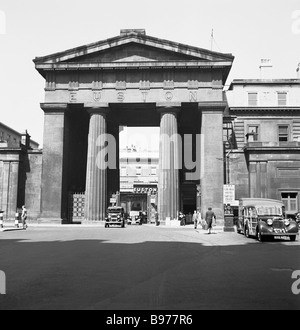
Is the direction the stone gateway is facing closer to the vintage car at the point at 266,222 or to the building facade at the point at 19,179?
the vintage car

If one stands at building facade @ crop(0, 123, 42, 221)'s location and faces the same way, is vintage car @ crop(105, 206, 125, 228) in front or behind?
in front

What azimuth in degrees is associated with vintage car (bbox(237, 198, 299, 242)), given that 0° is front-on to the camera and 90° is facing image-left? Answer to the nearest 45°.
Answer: approximately 315°

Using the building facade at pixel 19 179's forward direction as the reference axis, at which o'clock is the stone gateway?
The stone gateway is roughly at 10 o'clock from the building facade.

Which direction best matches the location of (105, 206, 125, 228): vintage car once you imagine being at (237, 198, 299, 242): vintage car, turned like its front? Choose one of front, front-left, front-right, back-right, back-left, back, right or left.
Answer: back

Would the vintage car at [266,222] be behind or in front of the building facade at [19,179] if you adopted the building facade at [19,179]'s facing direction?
in front

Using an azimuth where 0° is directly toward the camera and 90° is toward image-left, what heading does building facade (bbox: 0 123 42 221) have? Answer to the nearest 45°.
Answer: approximately 0°

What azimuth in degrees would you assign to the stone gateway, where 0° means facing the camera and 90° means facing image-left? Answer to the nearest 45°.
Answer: approximately 0°

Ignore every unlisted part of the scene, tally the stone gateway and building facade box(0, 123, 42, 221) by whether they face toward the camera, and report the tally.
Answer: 2

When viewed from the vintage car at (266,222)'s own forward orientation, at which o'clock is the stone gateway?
The stone gateway is roughly at 6 o'clock from the vintage car.
